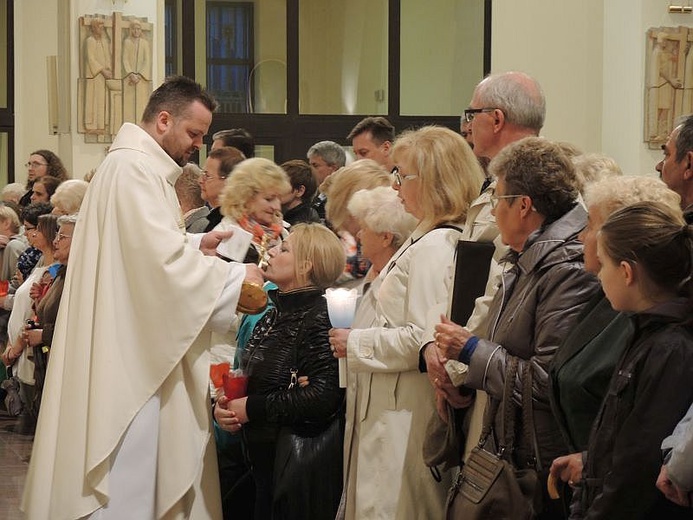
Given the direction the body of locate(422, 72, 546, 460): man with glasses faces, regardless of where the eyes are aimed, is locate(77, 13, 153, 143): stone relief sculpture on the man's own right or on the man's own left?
on the man's own right

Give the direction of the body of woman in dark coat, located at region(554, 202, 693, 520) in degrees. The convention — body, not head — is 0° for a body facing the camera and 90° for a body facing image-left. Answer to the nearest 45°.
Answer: approximately 90°

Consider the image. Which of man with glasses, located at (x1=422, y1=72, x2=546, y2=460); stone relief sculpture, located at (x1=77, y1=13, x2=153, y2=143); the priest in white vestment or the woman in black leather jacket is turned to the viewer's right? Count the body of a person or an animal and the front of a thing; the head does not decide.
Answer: the priest in white vestment

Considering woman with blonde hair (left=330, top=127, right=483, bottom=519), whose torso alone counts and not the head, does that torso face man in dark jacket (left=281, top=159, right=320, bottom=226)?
no

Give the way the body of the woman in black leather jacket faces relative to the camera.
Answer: to the viewer's left

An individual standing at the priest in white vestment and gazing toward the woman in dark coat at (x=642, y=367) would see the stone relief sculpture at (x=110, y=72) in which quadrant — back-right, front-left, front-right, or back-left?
back-left

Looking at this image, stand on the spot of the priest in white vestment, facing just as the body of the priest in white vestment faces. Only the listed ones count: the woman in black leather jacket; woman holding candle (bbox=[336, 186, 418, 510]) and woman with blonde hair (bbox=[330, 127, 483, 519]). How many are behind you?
0

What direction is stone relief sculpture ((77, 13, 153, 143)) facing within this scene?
toward the camera

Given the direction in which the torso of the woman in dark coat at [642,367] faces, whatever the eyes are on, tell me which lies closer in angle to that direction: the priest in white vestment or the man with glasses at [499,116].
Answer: the priest in white vestment

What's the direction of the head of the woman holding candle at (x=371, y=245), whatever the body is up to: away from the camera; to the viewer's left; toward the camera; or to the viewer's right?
to the viewer's left

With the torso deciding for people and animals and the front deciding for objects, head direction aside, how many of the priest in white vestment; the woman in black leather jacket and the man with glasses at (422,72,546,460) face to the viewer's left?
2

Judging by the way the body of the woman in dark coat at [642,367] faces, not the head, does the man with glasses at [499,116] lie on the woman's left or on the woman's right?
on the woman's right

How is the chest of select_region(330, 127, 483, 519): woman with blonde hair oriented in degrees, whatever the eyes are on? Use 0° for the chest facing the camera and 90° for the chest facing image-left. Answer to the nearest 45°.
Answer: approximately 90°

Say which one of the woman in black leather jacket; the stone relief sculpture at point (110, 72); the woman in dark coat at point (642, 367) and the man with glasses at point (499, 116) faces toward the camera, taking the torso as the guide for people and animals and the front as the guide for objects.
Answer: the stone relief sculpture

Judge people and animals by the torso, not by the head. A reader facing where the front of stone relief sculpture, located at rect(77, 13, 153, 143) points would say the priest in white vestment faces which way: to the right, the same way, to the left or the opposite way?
to the left
